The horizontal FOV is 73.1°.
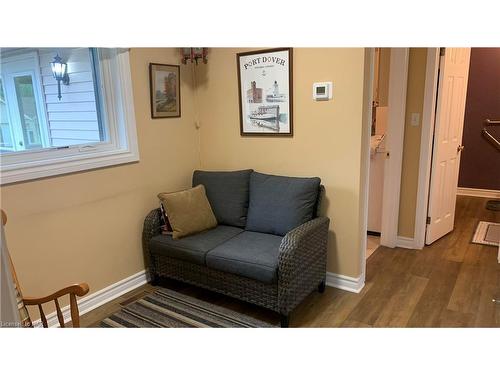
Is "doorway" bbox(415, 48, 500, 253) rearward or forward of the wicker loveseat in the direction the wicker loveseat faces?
rearward

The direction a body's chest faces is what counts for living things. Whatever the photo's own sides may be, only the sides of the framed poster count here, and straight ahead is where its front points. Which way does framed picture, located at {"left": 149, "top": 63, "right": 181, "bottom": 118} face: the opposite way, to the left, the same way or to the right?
to the left

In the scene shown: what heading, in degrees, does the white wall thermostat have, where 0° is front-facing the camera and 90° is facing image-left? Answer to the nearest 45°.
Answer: approximately 45°

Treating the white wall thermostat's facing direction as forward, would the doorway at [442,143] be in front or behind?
behind
